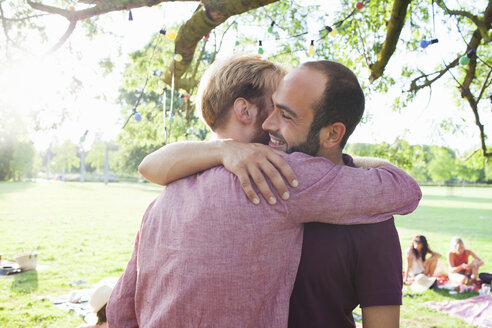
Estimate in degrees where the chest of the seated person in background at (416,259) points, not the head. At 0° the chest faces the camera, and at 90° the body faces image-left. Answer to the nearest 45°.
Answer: approximately 0°

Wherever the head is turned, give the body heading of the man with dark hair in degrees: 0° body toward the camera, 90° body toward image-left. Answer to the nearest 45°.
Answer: approximately 45°

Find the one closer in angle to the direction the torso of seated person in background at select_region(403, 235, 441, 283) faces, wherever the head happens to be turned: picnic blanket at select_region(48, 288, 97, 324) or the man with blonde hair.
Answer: the man with blonde hair

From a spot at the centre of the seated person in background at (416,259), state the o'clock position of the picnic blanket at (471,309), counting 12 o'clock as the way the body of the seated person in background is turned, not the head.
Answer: The picnic blanket is roughly at 11 o'clock from the seated person in background.

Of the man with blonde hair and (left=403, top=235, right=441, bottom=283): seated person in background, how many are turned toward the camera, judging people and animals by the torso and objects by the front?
1

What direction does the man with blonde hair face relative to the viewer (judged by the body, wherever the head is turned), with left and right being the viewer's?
facing away from the viewer and to the right of the viewer

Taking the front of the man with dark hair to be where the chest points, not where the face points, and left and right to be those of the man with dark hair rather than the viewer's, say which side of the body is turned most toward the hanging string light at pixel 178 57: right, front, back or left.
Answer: right

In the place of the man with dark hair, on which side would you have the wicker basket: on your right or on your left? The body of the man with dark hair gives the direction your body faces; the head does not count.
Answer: on your right

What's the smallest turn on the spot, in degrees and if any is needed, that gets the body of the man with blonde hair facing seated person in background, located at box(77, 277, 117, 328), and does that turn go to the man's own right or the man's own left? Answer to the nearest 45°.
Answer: approximately 90° to the man's own left

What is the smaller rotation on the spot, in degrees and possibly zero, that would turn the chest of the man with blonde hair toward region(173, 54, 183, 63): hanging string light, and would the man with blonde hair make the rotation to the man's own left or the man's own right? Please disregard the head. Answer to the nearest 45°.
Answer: approximately 45° to the man's own left

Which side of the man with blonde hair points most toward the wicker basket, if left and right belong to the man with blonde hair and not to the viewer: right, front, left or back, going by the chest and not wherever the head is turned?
front
